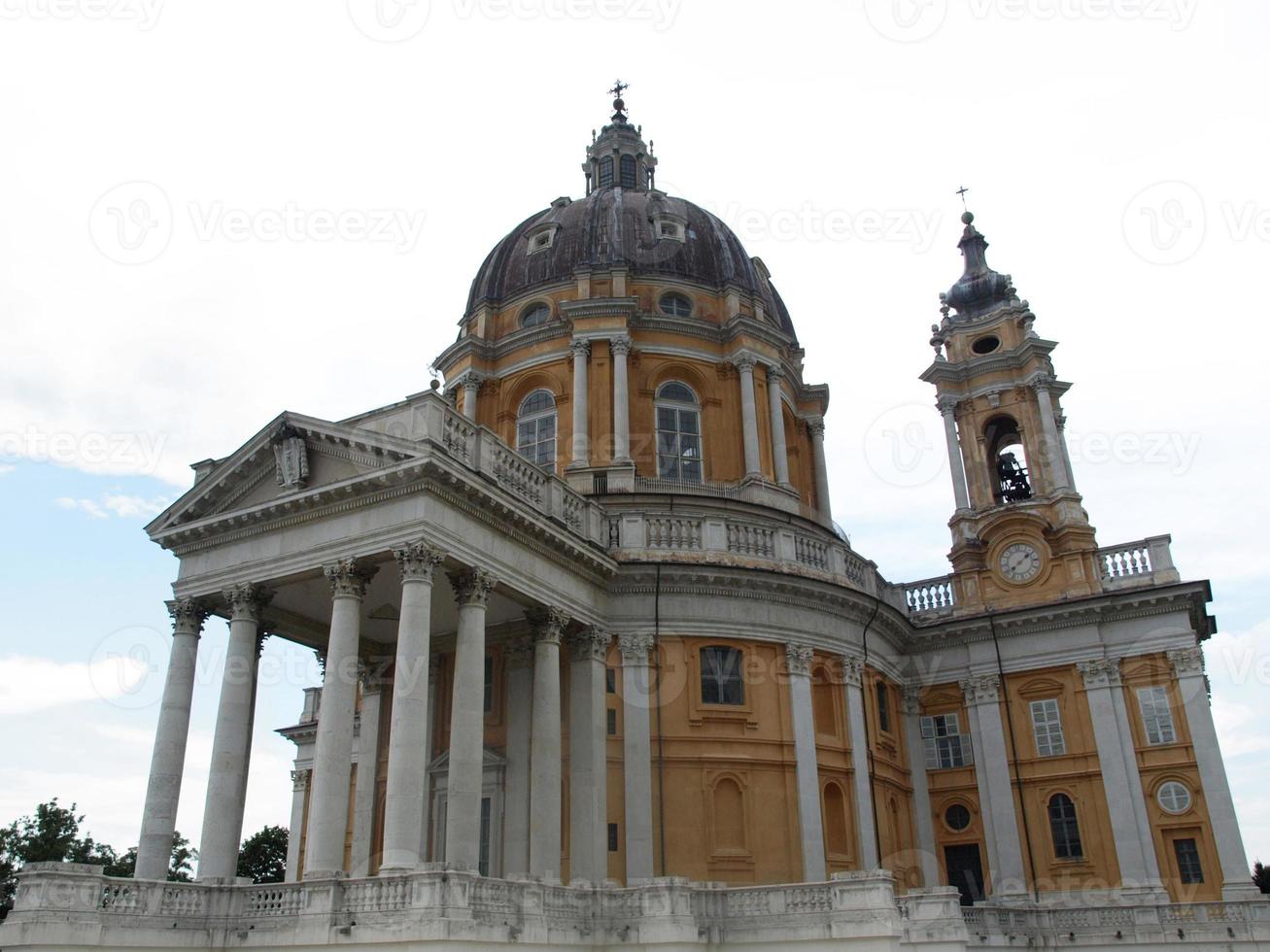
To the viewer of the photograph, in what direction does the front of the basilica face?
facing the viewer and to the left of the viewer
